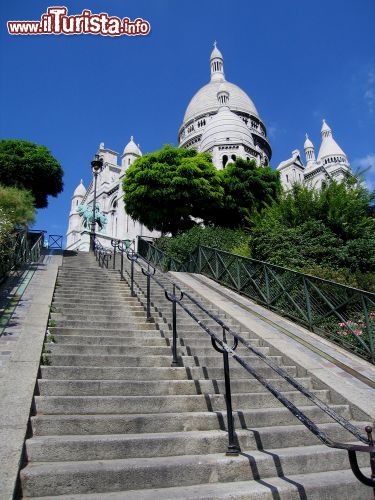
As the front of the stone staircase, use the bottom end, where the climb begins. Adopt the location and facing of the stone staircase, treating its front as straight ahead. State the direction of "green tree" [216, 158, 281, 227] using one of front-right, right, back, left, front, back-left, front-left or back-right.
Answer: back

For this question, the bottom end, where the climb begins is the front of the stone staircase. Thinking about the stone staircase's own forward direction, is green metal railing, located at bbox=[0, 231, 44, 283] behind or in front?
behind

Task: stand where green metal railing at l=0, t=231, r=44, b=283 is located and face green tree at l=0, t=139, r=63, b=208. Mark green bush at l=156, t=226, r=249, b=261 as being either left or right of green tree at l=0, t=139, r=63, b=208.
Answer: right

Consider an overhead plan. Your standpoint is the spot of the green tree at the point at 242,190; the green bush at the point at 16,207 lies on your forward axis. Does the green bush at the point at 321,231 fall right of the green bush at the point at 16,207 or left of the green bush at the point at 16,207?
left

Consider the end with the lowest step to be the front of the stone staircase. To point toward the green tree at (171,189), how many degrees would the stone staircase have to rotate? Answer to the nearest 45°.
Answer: approximately 180°

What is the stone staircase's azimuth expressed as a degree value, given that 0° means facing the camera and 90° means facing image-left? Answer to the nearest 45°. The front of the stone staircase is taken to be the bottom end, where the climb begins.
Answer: approximately 0°

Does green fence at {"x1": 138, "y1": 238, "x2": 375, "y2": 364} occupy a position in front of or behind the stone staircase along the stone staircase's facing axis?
behind

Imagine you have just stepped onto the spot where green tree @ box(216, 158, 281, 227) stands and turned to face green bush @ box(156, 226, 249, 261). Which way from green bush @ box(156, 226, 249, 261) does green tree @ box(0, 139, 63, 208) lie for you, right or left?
right

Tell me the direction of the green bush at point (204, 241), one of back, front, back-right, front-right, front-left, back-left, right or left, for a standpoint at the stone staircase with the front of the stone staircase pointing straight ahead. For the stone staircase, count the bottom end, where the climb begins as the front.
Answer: back
